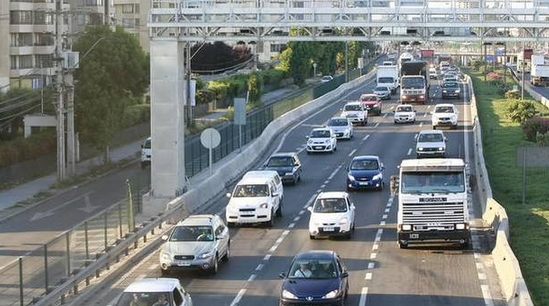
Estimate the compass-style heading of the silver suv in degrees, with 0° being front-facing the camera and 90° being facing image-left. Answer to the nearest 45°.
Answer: approximately 45°

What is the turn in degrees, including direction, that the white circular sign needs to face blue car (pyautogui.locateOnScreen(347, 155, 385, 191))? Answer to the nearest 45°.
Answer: approximately 90° to its right

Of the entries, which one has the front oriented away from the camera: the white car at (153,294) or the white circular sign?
the white circular sign

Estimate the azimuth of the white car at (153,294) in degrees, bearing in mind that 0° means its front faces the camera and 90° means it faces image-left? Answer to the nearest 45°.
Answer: approximately 45°

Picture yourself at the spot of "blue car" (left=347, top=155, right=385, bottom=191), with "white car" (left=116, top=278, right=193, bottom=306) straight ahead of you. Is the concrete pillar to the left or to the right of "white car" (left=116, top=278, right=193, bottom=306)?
right

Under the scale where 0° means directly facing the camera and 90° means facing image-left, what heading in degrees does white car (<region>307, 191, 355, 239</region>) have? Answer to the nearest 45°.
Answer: approximately 0°

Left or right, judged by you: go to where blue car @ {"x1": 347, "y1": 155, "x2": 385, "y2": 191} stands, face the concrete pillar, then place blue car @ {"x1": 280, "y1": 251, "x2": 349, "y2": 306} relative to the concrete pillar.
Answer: left

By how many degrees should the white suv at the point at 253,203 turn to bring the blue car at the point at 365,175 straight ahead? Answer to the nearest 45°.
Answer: approximately 180°

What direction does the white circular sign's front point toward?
away from the camera

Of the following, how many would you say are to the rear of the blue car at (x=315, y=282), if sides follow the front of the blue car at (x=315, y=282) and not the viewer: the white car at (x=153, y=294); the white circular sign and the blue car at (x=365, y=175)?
2

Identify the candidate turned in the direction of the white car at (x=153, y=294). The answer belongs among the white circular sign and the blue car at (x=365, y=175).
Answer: the blue car
